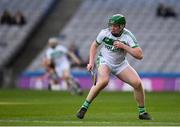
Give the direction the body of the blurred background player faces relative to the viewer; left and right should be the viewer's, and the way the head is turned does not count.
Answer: facing the viewer
